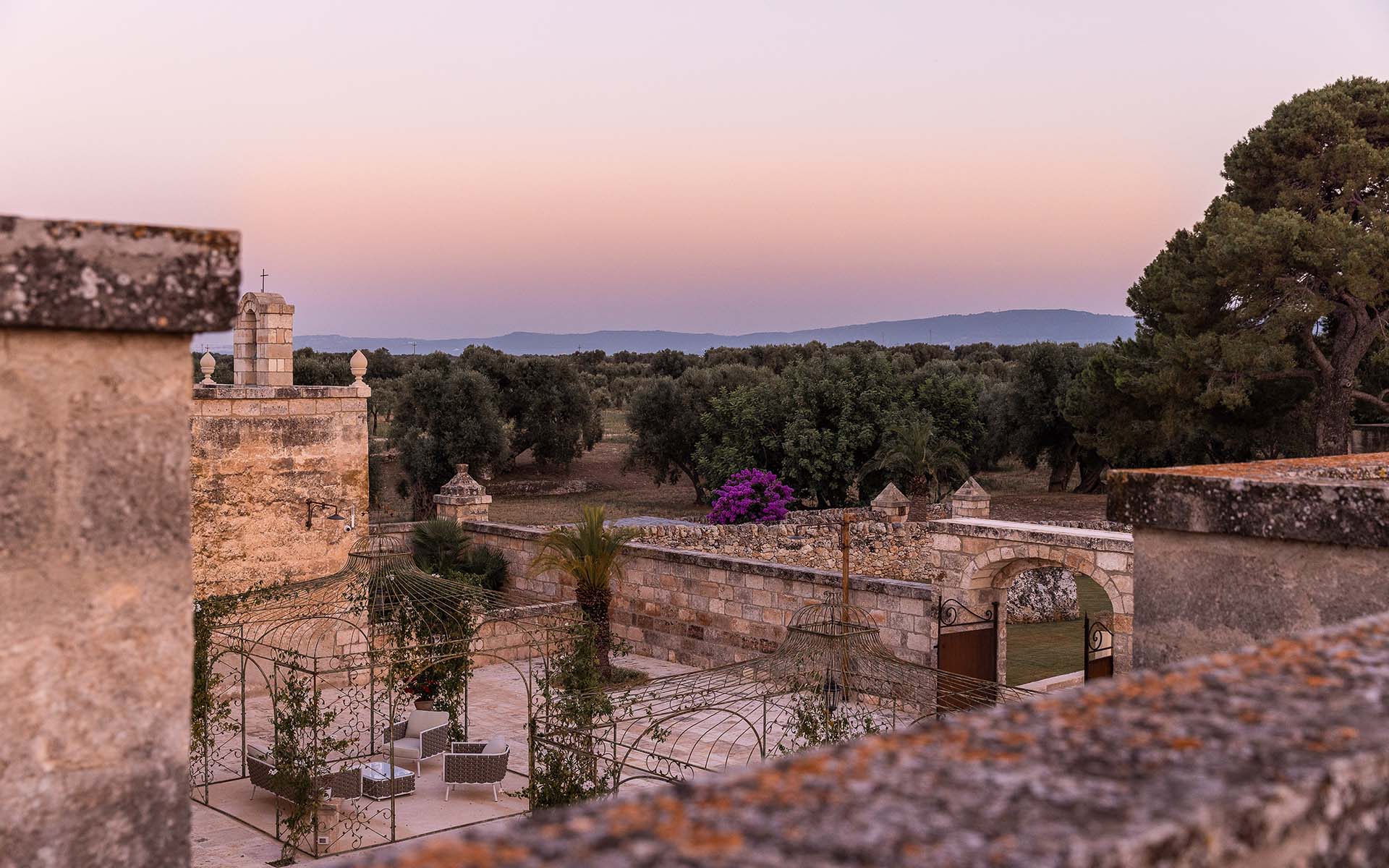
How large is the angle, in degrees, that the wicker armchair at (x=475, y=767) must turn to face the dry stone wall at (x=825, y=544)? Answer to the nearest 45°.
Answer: approximately 135° to its right

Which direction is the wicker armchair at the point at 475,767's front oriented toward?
to the viewer's left

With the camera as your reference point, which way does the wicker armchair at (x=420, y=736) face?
facing the viewer and to the left of the viewer

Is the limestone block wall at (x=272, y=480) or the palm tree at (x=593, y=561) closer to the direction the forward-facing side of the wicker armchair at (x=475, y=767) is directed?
the limestone block wall

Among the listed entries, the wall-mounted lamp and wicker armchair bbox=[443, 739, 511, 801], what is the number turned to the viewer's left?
1

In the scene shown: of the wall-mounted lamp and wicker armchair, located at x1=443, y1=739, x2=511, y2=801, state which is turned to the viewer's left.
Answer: the wicker armchair

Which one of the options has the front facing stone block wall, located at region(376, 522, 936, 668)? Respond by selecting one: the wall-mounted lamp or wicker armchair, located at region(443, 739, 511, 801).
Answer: the wall-mounted lamp

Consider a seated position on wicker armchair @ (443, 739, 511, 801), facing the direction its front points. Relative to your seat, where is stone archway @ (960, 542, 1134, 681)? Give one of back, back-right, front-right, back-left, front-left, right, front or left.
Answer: back

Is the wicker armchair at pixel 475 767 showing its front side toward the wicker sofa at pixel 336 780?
yes

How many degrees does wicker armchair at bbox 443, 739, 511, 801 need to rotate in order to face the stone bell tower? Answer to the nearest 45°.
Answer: approximately 45° to its right

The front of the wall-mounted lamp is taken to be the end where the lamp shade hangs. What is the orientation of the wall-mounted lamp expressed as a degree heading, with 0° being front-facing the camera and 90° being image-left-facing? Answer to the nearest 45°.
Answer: approximately 270°

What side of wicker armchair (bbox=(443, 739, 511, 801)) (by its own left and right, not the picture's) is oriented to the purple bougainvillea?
right

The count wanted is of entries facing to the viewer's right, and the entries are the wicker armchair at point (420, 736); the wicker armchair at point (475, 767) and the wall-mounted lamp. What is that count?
1

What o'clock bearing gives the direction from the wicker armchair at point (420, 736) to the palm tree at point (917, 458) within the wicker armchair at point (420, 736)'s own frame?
The palm tree is roughly at 6 o'clock from the wicker armchair.
